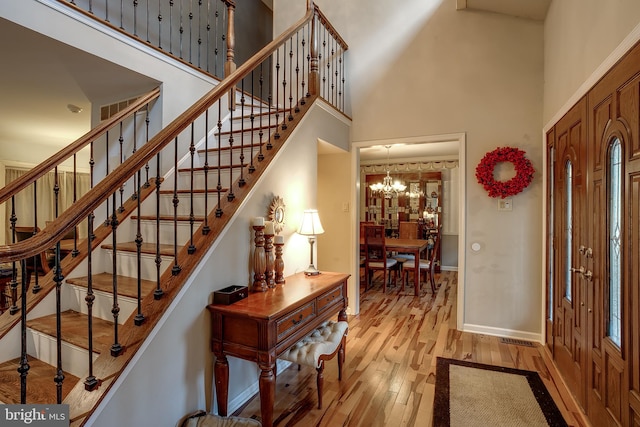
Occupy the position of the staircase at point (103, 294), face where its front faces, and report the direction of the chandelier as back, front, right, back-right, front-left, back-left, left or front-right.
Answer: back

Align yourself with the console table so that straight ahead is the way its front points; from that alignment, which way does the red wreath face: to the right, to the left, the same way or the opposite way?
to the right

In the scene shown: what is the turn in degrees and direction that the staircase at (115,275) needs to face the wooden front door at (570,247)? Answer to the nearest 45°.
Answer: approximately 135° to its left

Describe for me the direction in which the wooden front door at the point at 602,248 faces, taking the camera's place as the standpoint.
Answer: facing the viewer and to the left of the viewer

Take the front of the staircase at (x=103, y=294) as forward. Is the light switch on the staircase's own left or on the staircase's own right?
on the staircase's own left

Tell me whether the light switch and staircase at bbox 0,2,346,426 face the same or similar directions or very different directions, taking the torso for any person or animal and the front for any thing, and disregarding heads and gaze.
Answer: same or similar directions

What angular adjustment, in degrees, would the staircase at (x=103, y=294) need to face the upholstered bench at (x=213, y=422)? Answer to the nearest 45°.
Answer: approximately 90° to its left

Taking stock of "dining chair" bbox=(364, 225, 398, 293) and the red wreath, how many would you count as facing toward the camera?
1

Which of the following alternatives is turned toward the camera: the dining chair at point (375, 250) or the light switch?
the light switch

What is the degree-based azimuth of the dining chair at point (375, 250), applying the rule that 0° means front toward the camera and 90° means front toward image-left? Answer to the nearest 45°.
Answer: approximately 225°

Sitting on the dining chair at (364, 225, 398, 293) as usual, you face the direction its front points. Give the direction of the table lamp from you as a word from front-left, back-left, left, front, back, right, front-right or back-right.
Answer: back-right

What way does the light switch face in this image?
toward the camera

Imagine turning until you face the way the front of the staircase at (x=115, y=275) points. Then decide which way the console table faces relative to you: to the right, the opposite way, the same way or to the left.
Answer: to the left

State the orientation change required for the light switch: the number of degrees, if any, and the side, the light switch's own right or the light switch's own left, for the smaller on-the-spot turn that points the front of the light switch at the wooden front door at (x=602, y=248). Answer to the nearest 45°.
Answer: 0° — it already faces it
